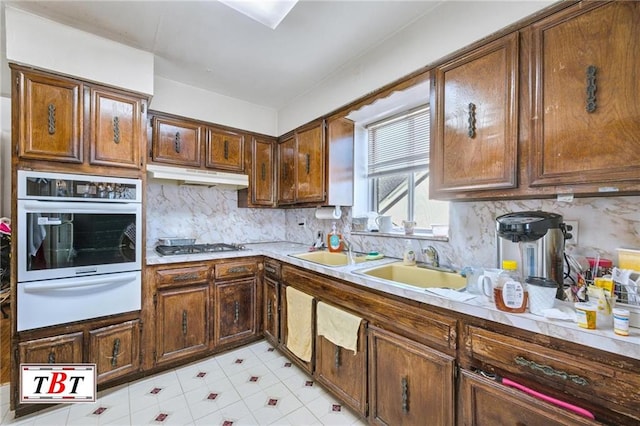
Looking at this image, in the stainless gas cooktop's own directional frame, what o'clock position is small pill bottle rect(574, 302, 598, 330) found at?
The small pill bottle is roughly at 11 o'clock from the stainless gas cooktop.

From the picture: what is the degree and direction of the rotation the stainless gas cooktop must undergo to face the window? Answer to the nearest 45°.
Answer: approximately 45° to its left

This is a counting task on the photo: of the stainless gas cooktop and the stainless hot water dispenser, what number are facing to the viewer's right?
0

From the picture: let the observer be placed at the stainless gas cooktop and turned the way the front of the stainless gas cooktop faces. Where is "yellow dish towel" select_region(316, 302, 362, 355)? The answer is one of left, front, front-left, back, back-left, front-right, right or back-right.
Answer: front-left

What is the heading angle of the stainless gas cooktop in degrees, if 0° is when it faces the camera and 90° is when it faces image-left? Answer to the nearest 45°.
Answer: approximately 0°

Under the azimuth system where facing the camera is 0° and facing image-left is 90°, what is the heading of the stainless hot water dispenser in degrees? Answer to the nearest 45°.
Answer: approximately 45°

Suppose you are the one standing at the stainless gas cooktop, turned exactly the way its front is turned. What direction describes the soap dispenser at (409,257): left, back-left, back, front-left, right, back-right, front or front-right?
front-left

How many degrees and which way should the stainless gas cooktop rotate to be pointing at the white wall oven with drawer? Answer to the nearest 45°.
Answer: approximately 45° to its right

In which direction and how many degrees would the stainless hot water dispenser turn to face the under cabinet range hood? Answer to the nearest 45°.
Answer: approximately 45° to its right

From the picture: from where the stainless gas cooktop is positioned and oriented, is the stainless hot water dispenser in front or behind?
in front
